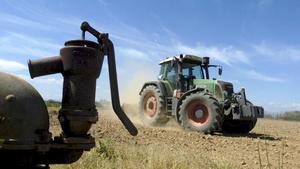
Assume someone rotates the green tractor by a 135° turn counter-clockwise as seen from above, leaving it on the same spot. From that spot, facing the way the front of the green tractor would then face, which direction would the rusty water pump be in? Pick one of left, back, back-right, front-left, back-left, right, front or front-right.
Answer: back

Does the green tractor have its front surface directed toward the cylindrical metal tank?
no

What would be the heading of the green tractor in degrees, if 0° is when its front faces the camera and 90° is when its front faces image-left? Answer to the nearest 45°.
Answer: approximately 315°
